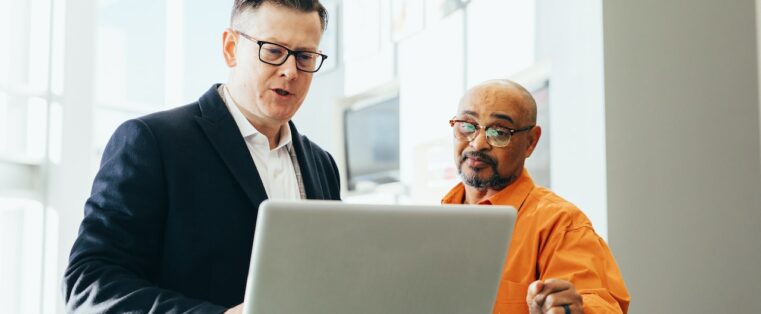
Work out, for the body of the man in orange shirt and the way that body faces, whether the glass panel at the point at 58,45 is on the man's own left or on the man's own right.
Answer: on the man's own right

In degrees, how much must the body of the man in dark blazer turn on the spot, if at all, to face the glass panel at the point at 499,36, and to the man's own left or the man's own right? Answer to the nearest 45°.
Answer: approximately 90° to the man's own left

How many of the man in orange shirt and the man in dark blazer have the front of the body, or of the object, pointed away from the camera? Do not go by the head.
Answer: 0

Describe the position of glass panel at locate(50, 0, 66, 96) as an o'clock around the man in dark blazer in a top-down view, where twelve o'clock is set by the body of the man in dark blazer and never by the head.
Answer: The glass panel is roughly at 7 o'clock from the man in dark blazer.

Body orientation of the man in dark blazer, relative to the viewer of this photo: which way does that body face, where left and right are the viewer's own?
facing the viewer and to the right of the viewer

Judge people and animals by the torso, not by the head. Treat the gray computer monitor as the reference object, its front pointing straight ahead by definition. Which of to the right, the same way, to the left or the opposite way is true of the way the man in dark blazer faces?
to the left

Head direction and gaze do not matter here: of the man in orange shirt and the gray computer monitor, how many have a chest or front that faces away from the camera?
0

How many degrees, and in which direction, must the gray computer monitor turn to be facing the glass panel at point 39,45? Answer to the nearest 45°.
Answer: approximately 45° to its right

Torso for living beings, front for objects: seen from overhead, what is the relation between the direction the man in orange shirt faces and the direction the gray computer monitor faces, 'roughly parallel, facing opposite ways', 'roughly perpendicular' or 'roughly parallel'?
roughly parallel

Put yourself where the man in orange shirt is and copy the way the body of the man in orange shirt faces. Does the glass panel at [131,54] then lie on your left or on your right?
on your right

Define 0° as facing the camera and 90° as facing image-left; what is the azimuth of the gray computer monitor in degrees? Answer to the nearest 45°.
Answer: approximately 45°

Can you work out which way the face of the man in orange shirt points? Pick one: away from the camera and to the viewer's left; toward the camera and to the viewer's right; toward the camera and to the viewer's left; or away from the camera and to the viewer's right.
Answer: toward the camera and to the viewer's left

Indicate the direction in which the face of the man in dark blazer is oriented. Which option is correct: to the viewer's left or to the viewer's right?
to the viewer's right
